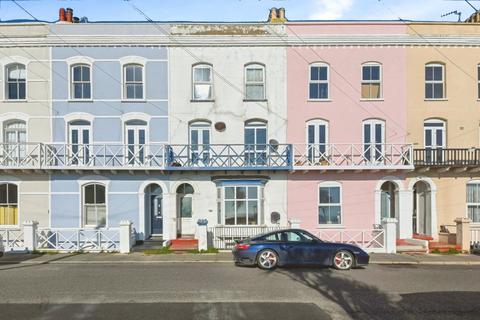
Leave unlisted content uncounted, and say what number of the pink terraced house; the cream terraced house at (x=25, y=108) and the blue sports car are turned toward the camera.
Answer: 2

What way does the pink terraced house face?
toward the camera

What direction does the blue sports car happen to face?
to the viewer's right

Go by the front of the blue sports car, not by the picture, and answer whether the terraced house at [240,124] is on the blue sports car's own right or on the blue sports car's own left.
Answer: on the blue sports car's own left

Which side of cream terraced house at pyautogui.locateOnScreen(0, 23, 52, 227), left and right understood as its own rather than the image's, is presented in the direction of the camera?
front

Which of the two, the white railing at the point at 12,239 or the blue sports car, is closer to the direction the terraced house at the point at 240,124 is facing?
the blue sports car

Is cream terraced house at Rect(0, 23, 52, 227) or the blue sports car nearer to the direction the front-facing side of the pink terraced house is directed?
the blue sports car

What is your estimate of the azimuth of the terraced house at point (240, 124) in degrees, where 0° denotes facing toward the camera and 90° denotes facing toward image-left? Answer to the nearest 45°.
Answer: approximately 0°
